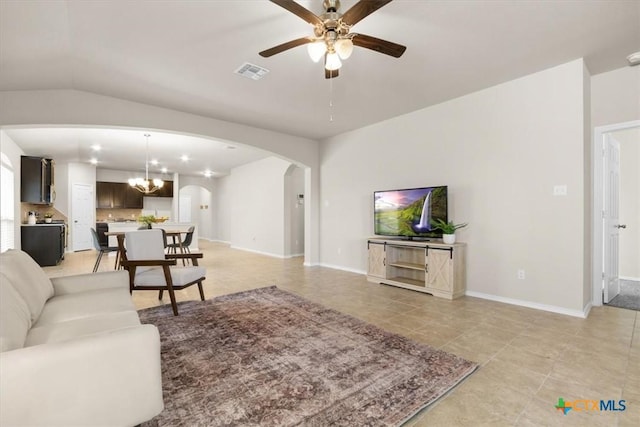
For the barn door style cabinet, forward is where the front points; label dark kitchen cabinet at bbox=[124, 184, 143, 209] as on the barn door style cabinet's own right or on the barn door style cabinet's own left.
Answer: on the barn door style cabinet's own right

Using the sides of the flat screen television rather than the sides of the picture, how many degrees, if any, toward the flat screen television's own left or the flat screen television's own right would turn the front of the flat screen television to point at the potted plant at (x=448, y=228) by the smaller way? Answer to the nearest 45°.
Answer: approximately 90° to the flat screen television's own left

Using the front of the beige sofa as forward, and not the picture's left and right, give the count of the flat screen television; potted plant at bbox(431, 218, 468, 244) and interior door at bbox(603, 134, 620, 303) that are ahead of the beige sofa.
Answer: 3

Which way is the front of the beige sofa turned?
to the viewer's right

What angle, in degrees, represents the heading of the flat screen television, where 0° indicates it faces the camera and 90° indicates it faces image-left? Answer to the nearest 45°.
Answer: approximately 45°

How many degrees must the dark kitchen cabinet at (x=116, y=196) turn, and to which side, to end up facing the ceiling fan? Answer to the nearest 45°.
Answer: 0° — it already faces it

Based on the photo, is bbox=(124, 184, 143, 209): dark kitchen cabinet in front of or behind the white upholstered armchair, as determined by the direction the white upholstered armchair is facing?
behind

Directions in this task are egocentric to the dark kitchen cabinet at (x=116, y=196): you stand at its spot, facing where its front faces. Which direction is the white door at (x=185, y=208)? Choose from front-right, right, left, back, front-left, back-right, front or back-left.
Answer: back-left

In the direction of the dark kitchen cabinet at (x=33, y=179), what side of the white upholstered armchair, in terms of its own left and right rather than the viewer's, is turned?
back

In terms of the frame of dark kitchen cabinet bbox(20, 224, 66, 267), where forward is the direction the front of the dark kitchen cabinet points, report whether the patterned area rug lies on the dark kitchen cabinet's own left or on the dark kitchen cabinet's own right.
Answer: on the dark kitchen cabinet's own right

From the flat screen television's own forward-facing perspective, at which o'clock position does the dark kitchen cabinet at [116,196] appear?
The dark kitchen cabinet is roughly at 2 o'clock from the flat screen television.
